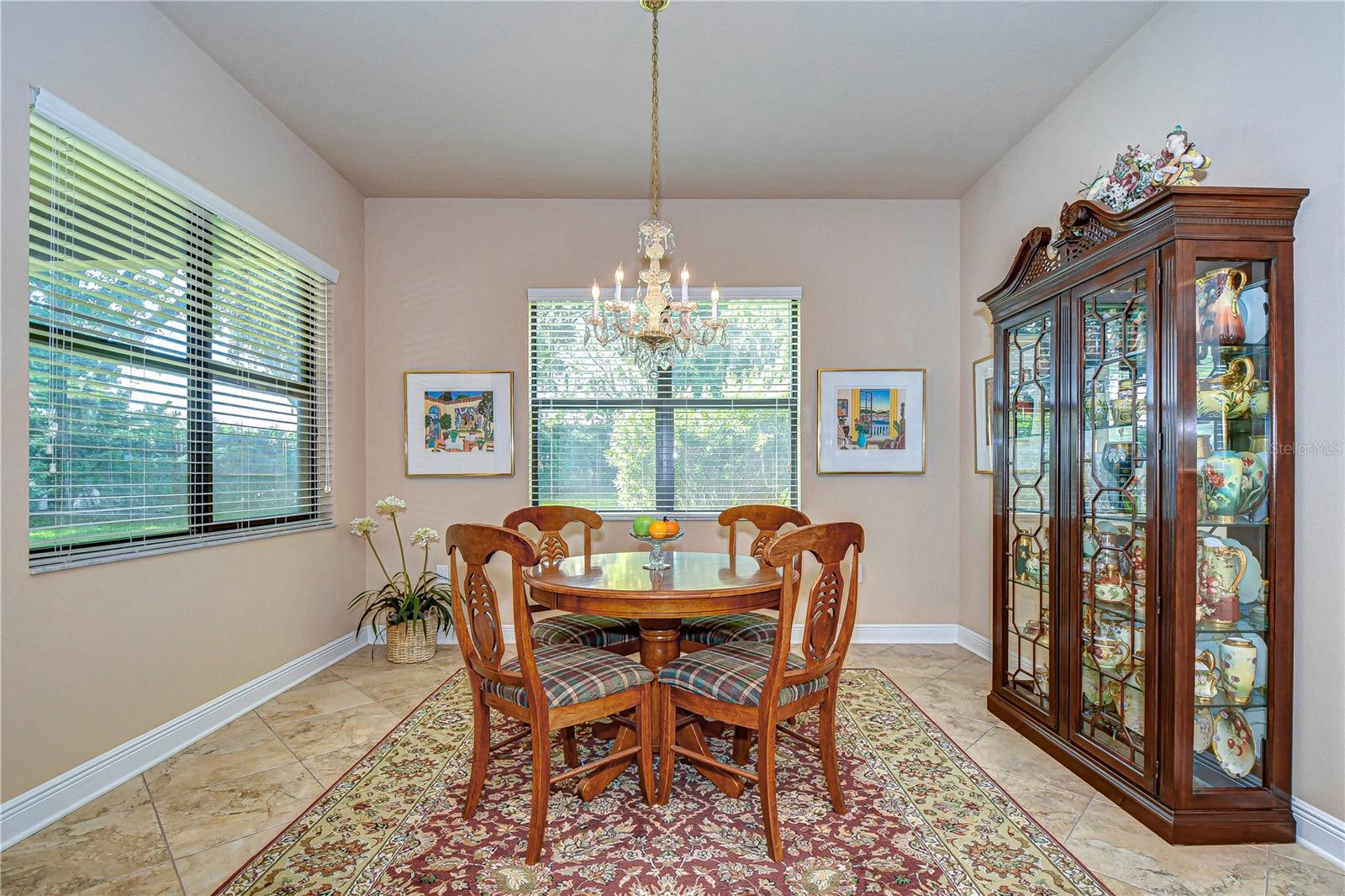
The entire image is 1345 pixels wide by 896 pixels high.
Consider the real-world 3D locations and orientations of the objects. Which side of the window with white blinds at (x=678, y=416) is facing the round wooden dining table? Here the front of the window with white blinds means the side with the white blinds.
front

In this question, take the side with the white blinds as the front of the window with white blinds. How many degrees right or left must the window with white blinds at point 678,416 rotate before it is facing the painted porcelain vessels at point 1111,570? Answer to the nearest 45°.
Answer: approximately 45° to its left

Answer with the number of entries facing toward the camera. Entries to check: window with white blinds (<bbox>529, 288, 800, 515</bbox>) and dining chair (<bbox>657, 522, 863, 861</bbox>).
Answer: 1

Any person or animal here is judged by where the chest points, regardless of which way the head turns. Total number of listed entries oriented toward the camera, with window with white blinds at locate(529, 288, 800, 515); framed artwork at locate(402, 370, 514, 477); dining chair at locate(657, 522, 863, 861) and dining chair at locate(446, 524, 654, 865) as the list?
2

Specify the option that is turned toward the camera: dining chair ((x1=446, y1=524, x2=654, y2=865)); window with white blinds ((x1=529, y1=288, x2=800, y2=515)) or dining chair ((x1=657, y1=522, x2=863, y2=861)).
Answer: the window with white blinds

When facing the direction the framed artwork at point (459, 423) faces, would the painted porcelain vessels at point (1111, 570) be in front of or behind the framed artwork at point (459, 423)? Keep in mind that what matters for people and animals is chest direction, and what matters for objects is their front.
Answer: in front

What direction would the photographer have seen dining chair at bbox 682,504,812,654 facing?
facing the viewer and to the left of the viewer

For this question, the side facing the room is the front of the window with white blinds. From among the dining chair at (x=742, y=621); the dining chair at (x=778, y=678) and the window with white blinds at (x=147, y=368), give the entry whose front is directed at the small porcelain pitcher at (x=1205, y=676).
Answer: the window with white blinds

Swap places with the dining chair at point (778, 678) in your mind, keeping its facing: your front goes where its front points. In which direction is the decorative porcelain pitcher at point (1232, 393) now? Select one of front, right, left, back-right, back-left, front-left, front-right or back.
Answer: back-right

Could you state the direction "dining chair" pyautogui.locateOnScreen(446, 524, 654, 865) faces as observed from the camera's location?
facing away from the viewer and to the right of the viewer

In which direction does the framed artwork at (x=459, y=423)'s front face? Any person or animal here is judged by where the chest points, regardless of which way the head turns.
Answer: toward the camera

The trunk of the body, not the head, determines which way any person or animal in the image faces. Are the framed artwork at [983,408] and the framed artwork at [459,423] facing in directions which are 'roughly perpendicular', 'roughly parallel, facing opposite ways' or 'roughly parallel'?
roughly perpendicular

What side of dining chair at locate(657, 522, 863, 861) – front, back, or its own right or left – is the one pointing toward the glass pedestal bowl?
front

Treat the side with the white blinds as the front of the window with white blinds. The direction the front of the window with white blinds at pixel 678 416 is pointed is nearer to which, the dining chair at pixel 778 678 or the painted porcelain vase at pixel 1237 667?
the dining chair

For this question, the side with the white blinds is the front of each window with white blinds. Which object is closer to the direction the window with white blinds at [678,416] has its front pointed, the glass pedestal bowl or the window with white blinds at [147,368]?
the glass pedestal bowl

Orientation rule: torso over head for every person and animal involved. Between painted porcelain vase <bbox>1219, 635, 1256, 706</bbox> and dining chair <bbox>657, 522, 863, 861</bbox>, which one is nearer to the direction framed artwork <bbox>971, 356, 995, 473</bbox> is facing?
the dining chair

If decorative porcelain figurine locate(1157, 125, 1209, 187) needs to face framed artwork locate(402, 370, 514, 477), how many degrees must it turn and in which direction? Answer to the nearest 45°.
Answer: approximately 45° to its right

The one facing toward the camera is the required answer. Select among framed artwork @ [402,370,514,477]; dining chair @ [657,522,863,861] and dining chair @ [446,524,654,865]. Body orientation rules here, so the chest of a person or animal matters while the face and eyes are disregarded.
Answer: the framed artwork

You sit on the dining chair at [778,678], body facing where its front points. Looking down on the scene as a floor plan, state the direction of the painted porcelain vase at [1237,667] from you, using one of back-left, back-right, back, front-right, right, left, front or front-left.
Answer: back-right
